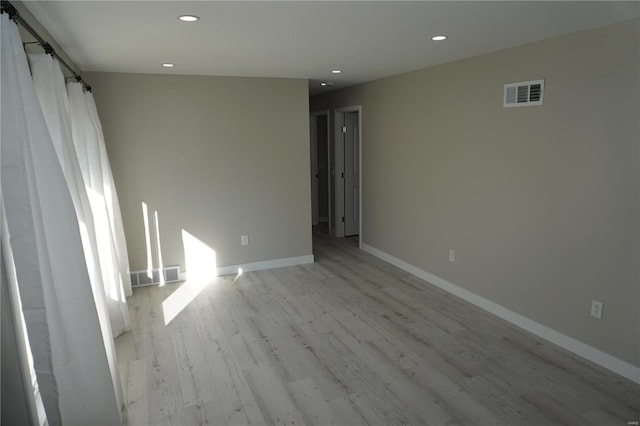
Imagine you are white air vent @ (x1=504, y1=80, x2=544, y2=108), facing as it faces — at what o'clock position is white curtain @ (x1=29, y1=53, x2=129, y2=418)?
The white curtain is roughly at 12 o'clock from the white air vent.

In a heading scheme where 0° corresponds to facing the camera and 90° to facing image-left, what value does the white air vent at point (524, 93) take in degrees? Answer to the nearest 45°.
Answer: approximately 45°

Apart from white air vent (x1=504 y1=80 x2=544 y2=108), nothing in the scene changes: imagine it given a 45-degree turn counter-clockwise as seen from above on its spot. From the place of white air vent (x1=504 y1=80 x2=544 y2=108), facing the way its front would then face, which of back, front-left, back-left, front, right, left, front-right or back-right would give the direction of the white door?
back-right

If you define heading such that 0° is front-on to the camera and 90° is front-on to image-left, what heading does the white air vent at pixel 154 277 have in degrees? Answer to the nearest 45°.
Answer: approximately 0°

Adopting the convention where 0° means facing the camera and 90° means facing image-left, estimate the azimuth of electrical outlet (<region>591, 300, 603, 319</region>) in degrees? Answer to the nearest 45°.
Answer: approximately 45°

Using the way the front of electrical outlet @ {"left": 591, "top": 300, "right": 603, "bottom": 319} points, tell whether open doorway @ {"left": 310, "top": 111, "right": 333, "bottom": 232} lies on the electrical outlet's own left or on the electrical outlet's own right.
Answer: on the electrical outlet's own right

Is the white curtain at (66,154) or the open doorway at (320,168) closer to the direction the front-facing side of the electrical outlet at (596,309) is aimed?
the white curtain

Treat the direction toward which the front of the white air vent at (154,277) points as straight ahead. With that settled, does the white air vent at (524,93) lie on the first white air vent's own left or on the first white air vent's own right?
on the first white air vent's own left

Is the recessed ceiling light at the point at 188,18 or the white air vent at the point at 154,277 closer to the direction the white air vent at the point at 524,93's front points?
the recessed ceiling light

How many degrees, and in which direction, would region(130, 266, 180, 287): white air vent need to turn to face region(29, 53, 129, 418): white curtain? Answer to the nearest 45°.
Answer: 0° — it already faces it
